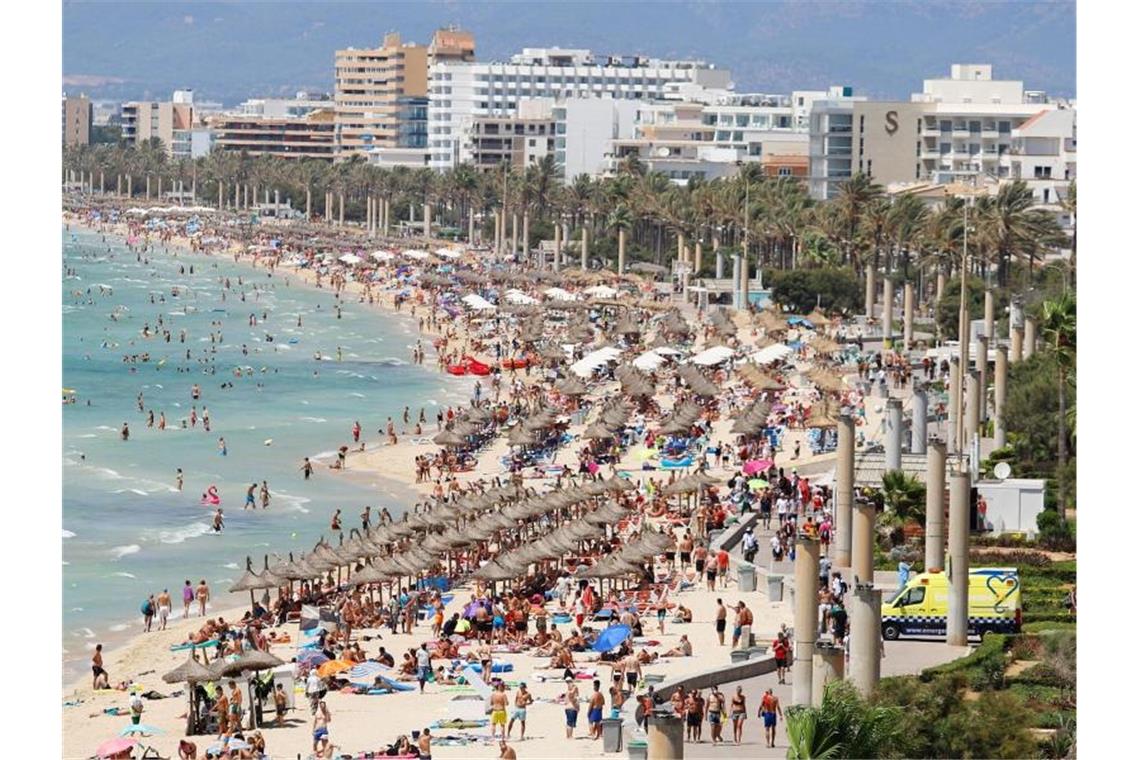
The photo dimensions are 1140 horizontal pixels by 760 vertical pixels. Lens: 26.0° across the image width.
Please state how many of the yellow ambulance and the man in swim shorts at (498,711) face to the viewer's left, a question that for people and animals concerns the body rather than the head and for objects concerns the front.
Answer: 1

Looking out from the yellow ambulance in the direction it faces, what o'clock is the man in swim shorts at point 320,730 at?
The man in swim shorts is roughly at 11 o'clock from the yellow ambulance.

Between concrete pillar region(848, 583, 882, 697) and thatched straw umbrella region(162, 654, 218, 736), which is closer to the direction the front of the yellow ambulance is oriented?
the thatched straw umbrella

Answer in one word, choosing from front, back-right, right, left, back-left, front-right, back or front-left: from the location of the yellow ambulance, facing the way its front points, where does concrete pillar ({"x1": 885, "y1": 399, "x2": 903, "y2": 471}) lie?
right

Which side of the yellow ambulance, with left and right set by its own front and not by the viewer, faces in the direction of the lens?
left

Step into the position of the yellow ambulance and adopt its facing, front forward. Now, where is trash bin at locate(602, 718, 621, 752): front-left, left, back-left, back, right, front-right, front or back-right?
front-left

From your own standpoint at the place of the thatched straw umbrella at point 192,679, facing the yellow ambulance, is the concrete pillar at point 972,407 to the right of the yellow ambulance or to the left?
left

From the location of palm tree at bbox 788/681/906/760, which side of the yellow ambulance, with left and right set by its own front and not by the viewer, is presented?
left
